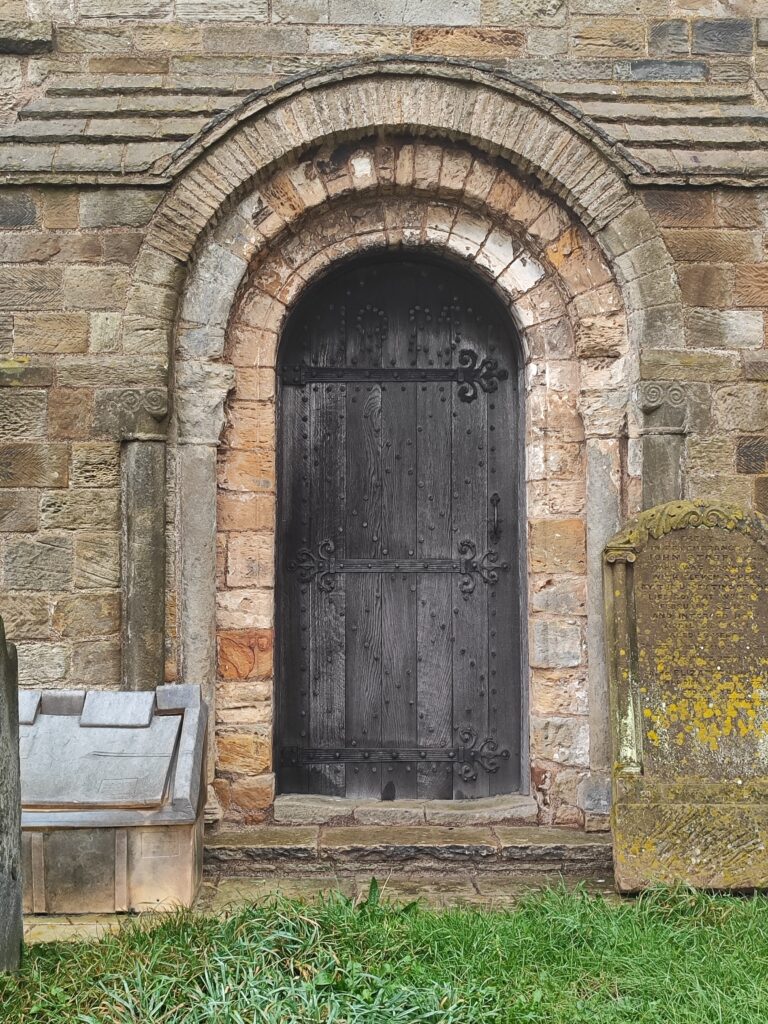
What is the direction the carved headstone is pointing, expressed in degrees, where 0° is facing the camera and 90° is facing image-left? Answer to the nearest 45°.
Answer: approximately 0°

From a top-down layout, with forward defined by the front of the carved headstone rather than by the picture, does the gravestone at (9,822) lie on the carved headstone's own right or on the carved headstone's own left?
on the carved headstone's own right

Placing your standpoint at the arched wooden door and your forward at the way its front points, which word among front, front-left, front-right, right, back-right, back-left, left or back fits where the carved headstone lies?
front-left

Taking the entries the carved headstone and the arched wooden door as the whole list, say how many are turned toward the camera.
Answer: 2

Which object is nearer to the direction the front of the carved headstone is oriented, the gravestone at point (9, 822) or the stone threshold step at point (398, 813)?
the gravestone

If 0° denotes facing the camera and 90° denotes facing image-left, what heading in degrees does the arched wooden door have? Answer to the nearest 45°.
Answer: approximately 0°
